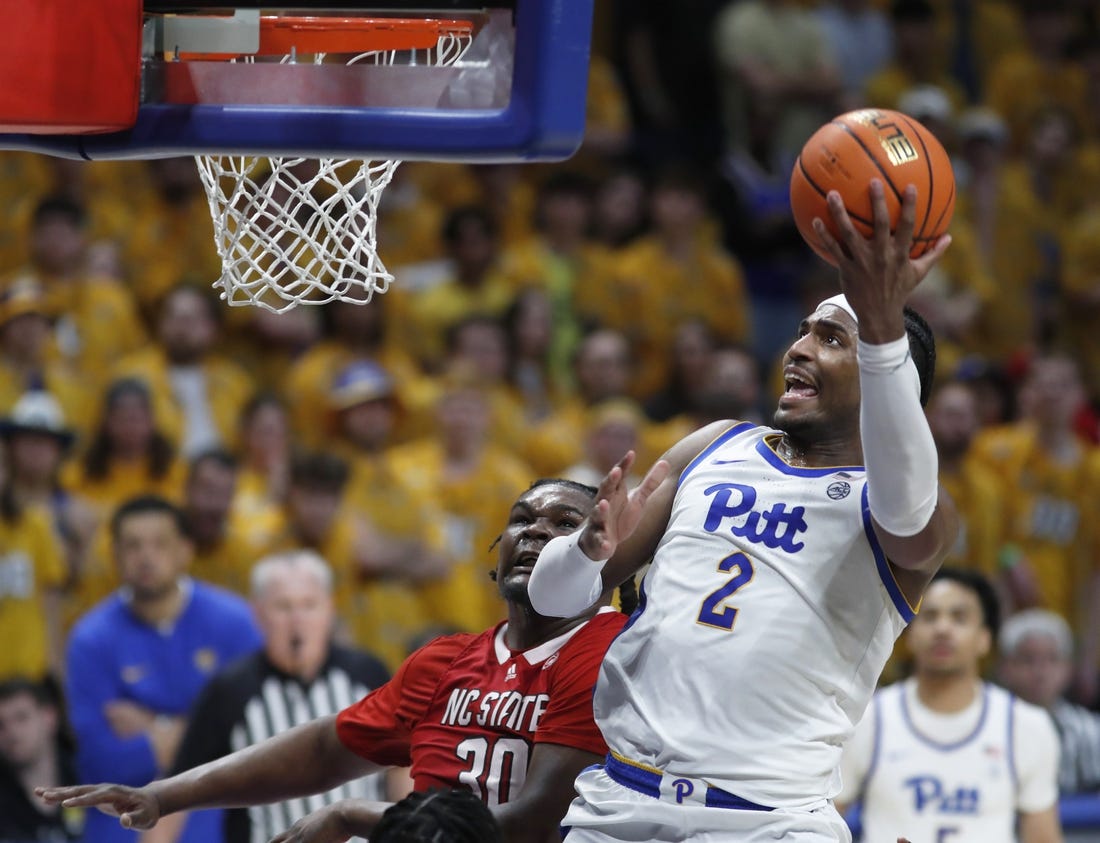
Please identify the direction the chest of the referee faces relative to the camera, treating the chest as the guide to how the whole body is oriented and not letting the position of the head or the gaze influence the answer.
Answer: toward the camera

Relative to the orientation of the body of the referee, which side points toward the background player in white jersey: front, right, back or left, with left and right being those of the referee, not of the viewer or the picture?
left

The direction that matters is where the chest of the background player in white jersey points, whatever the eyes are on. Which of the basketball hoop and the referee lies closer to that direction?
the basketball hoop

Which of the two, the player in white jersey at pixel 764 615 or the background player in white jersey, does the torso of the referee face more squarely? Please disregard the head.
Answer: the player in white jersey

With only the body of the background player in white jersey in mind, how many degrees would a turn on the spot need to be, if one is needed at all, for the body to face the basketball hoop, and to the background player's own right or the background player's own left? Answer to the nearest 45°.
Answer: approximately 45° to the background player's own right

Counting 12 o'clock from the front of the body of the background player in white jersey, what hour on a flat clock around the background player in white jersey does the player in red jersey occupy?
The player in red jersey is roughly at 1 o'clock from the background player in white jersey.

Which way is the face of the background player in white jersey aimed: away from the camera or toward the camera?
toward the camera

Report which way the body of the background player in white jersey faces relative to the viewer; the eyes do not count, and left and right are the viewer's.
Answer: facing the viewer

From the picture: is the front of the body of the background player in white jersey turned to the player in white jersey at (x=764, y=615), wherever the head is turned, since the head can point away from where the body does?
yes

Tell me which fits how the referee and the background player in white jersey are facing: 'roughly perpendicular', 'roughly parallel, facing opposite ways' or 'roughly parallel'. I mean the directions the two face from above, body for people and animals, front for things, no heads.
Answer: roughly parallel

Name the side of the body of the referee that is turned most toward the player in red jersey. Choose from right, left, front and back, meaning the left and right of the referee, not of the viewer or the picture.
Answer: front
